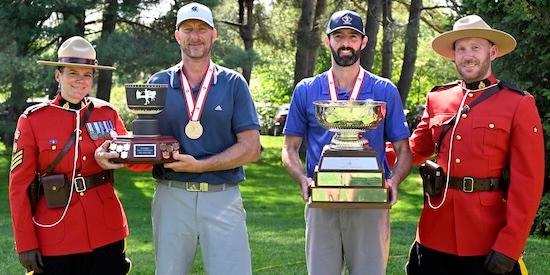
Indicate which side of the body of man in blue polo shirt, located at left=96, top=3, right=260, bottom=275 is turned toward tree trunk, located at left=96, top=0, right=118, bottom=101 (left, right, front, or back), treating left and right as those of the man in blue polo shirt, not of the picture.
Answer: back

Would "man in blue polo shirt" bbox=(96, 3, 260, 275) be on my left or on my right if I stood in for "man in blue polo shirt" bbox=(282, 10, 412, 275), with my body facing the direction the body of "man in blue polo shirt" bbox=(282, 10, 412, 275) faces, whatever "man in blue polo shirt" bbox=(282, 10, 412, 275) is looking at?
on my right

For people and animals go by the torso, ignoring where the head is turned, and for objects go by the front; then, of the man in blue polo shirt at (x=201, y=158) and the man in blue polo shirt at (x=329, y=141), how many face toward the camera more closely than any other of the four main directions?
2

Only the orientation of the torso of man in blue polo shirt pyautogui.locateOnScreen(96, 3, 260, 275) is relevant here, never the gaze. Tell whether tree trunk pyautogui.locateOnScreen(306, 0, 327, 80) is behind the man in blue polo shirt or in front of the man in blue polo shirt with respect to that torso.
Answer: behind

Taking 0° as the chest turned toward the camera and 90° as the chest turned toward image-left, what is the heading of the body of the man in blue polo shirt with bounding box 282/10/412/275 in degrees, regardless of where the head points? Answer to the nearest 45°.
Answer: approximately 0°

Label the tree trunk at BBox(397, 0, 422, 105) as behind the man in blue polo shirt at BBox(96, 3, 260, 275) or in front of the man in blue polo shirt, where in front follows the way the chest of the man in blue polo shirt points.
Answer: behind

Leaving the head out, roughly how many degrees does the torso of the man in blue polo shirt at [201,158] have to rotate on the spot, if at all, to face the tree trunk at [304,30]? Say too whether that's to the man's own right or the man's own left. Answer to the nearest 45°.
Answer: approximately 180°

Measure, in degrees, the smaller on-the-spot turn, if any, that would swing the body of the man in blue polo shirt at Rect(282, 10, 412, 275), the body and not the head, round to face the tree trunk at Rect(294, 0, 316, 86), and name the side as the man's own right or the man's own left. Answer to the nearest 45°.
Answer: approximately 180°

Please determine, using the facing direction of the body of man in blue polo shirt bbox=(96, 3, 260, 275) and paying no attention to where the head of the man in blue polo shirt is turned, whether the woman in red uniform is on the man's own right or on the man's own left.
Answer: on the man's own right

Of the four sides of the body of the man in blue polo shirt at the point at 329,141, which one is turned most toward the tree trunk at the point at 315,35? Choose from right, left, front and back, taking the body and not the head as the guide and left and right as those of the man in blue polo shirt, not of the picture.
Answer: back

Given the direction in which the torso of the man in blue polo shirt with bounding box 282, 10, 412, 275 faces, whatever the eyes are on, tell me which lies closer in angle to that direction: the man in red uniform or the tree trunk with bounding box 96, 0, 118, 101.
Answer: the man in red uniform
